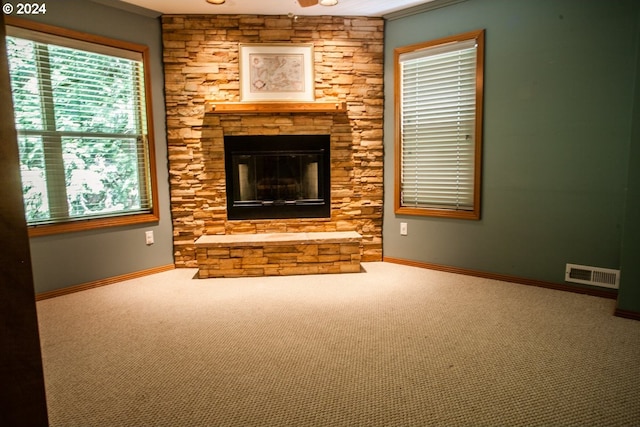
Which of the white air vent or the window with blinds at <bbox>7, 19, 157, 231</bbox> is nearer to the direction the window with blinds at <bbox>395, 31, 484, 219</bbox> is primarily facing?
the window with blinds

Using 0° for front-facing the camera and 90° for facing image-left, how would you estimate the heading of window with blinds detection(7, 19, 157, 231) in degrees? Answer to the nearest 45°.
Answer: approximately 315°

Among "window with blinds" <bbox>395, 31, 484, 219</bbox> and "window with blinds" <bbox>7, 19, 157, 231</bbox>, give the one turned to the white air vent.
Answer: "window with blinds" <bbox>7, 19, 157, 231</bbox>

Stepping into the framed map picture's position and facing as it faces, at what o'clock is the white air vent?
The white air vent is roughly at 10 o'clock from the framed map picture.

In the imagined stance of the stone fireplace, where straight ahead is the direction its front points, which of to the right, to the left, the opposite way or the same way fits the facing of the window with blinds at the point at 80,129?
to the left

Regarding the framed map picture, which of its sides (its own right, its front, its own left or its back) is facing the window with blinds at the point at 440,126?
left

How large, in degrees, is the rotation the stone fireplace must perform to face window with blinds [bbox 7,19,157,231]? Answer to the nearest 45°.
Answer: approximately 90° to its right

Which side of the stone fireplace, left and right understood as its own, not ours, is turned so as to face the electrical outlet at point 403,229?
left

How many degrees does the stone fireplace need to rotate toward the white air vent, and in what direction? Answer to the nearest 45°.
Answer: approximately 45° to its left
